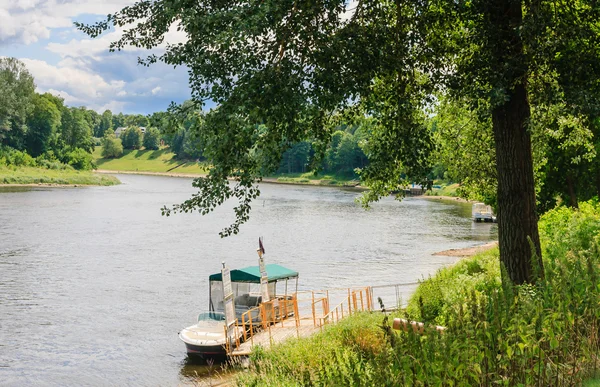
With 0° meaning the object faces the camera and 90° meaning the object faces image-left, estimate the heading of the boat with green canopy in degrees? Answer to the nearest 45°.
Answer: approximately 45°
